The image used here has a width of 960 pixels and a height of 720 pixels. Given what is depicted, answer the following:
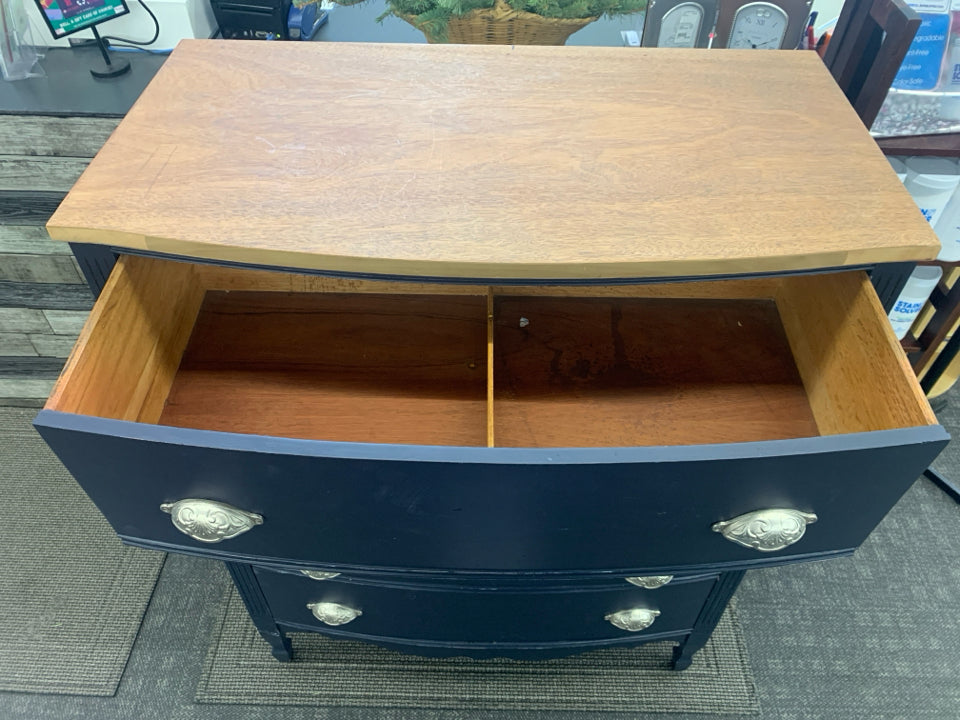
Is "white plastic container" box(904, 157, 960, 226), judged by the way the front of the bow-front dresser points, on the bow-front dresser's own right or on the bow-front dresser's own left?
on the bow-front dresser's own left

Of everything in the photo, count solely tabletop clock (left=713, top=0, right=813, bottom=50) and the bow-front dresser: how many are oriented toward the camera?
2

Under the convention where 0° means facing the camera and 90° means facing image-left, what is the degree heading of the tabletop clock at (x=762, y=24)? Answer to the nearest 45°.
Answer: approximately 0°

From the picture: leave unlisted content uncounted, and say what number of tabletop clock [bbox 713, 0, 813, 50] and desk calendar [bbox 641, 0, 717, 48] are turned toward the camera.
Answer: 2

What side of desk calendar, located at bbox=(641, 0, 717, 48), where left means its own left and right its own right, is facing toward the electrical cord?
right

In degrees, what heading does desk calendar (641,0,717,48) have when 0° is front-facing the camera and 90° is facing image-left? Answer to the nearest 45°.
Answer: approximately 0°
